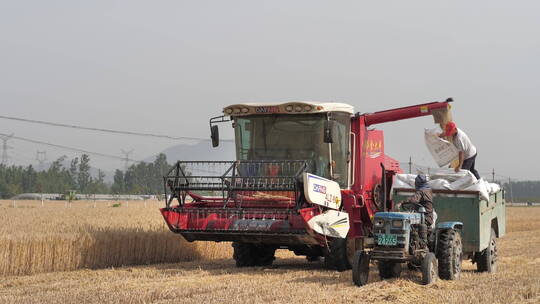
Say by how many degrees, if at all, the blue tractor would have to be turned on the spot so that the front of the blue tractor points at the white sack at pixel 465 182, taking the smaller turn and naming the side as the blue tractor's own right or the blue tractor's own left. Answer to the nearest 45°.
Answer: approximately 180°

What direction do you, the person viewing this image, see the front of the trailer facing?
facing the viewer and to the left of the viewer

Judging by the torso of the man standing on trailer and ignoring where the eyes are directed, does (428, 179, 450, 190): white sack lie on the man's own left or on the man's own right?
on the man's own left

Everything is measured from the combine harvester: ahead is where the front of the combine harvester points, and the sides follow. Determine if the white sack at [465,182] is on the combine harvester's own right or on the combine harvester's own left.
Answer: on the combine harvester's own left

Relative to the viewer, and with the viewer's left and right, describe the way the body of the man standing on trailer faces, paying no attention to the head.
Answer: facing to the left of the viewer

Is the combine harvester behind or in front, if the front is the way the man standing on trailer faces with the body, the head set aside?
in front

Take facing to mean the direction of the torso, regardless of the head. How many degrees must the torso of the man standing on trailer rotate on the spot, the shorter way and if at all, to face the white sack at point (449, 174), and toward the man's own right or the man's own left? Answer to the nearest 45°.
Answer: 0° — they already face it

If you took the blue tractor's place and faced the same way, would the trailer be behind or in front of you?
behind
